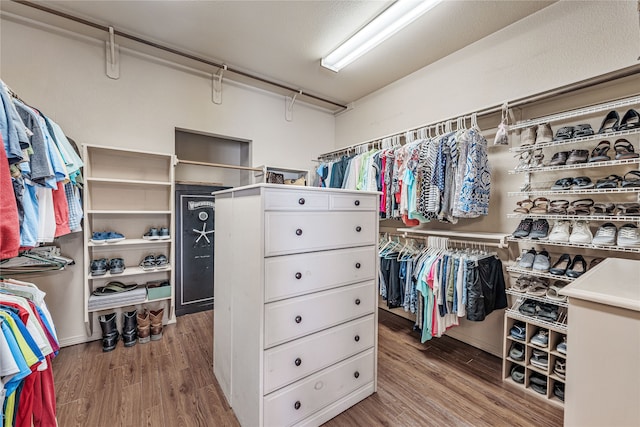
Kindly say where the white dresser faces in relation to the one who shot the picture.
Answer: facing the viewer and to the right of the viewer

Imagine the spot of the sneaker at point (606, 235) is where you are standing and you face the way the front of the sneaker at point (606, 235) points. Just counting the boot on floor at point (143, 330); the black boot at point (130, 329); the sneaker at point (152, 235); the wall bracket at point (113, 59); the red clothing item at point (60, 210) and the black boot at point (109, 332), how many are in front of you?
6

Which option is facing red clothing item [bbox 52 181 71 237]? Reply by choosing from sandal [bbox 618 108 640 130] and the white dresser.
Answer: the sandal

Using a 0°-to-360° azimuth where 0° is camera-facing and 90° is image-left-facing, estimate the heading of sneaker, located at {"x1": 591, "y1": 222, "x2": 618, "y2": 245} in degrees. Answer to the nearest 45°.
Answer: approximately 45°

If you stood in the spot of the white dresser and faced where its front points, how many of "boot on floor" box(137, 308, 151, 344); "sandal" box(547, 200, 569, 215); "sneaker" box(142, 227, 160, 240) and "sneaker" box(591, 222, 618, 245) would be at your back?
2

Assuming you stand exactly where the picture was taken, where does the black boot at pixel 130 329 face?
facing the viewer

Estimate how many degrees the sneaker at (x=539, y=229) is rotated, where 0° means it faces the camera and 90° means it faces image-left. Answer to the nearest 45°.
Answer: approximately 45°

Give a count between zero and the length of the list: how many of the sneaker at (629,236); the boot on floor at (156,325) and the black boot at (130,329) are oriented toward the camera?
3

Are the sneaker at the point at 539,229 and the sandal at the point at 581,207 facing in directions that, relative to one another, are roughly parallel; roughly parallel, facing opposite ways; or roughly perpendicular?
roughly parallel

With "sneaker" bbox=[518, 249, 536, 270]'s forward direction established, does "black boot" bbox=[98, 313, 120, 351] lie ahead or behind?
ahead
